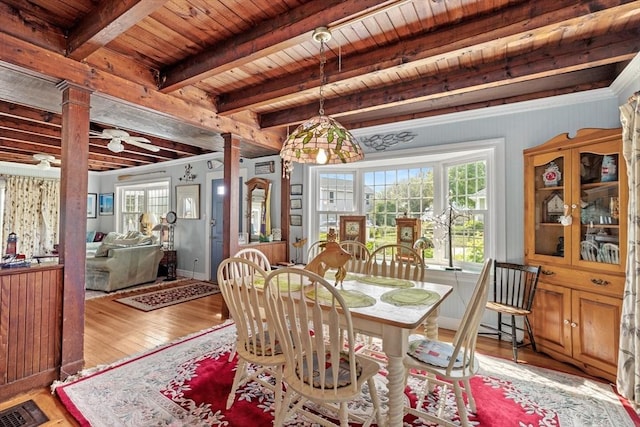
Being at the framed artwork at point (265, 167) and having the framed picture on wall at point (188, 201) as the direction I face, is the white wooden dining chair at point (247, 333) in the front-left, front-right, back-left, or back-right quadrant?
back-left

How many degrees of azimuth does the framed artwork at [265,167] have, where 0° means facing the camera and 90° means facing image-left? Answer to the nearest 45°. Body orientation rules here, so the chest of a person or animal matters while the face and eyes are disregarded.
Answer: approximately 45°

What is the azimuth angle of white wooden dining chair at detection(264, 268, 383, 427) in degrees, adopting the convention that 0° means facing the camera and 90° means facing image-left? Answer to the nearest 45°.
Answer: approximately 225°

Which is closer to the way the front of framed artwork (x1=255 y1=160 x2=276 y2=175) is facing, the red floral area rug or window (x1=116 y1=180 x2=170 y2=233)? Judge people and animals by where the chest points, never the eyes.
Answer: the red floral area rug

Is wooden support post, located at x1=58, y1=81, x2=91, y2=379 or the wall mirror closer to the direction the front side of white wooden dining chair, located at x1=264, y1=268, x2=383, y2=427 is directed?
the wall mirror

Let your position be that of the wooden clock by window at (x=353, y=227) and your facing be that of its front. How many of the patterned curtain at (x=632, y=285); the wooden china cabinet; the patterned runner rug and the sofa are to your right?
2

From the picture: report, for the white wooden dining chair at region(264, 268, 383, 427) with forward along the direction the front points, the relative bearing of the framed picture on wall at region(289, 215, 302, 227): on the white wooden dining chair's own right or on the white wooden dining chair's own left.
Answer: on the white wooden dining chair's own left

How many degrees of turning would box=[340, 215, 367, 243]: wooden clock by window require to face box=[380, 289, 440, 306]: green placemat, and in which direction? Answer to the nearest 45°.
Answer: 0° — it already faces it

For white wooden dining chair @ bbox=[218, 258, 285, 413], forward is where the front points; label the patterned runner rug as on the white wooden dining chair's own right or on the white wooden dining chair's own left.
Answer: on the white wooden dining chair's own left

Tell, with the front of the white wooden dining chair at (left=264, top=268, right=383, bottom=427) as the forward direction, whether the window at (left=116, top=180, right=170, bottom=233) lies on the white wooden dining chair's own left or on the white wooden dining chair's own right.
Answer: on the white wooden dining chair's own left
